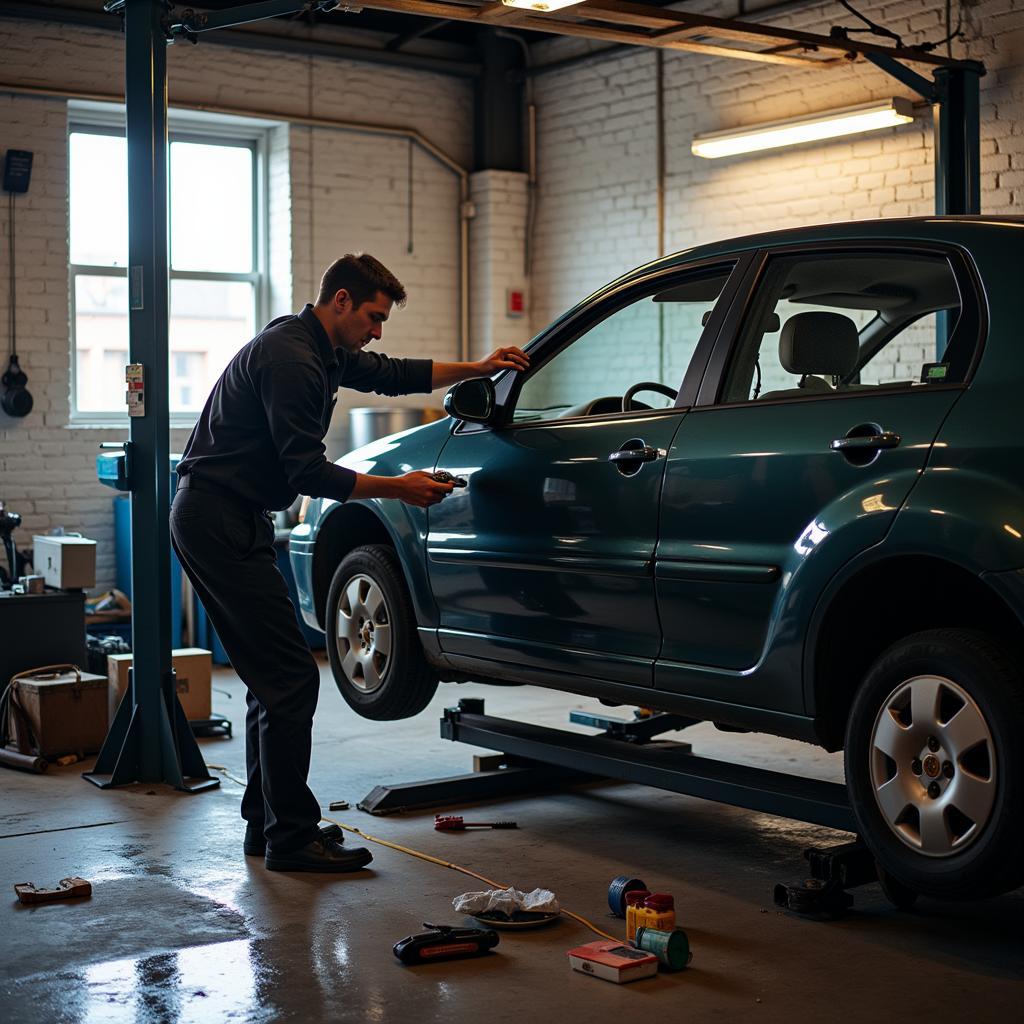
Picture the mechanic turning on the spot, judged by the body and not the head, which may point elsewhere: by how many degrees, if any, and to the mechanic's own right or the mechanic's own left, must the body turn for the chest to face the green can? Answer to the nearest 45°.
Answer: approximately 45° to the mechanic's own right

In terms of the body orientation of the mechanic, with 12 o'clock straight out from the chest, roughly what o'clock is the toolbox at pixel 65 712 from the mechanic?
The toolbox is roughly at 8 o'clock from the mechanic.

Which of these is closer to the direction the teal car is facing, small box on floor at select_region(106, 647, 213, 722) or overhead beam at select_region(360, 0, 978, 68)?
the small box on floor

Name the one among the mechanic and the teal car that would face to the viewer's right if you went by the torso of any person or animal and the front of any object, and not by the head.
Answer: the mechanic

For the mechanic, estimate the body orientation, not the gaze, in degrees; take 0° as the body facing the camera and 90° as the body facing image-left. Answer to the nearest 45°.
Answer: approximately 270°

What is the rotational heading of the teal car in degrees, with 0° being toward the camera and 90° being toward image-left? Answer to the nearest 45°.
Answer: approximately 135°

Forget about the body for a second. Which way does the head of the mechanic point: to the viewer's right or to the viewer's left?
to the viewer's right

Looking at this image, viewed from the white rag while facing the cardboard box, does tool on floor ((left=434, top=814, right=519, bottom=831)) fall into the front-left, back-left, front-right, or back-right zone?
front-right

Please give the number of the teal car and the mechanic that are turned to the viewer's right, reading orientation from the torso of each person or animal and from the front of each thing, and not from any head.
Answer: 1

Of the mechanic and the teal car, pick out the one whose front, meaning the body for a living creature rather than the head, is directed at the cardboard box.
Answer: the teal car
